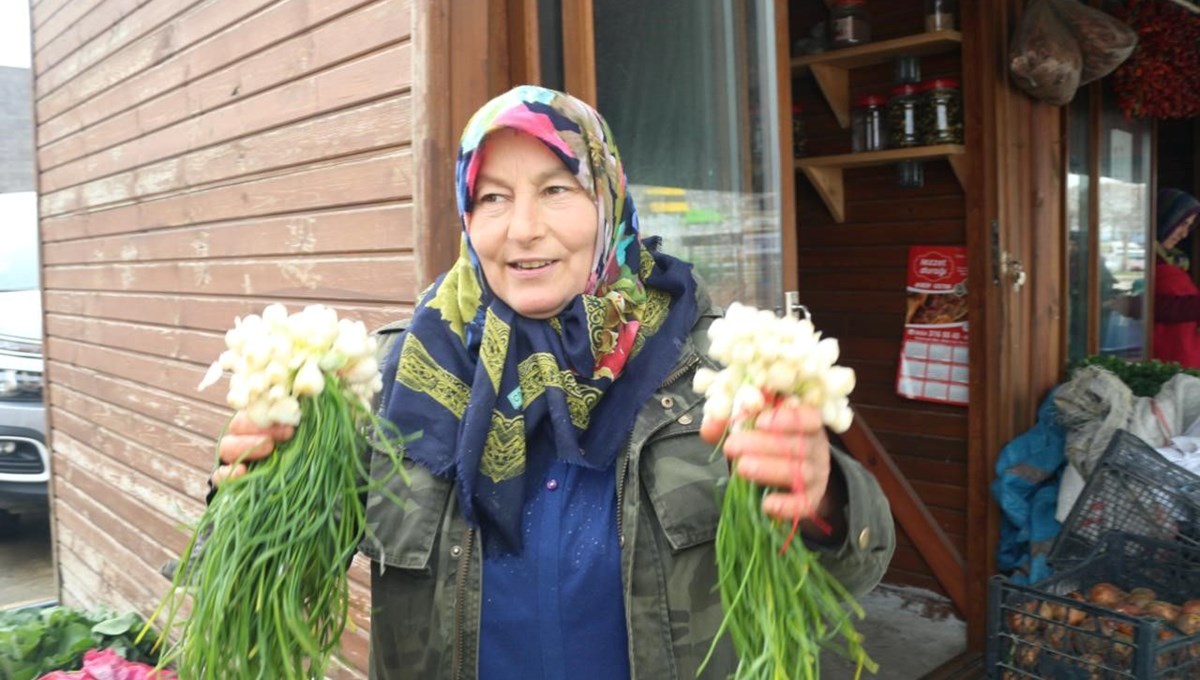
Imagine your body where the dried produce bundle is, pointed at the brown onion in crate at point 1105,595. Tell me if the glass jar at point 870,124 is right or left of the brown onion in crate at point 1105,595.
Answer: right

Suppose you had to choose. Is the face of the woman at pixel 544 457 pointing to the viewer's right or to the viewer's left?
to the viewer's left

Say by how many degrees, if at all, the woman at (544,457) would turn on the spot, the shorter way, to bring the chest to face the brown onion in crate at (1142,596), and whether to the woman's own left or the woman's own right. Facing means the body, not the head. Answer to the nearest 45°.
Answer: approximately 135° to the woman's own left

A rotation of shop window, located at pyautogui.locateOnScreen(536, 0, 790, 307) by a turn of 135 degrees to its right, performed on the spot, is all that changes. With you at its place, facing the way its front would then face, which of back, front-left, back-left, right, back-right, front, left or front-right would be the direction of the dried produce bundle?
right

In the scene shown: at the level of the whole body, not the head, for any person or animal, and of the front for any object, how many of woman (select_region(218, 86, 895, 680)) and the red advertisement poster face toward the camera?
2

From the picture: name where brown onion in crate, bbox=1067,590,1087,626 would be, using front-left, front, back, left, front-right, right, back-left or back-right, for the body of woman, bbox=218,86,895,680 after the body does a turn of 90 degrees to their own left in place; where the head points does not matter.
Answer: front-left

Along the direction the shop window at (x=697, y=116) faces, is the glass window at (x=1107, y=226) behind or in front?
behind
